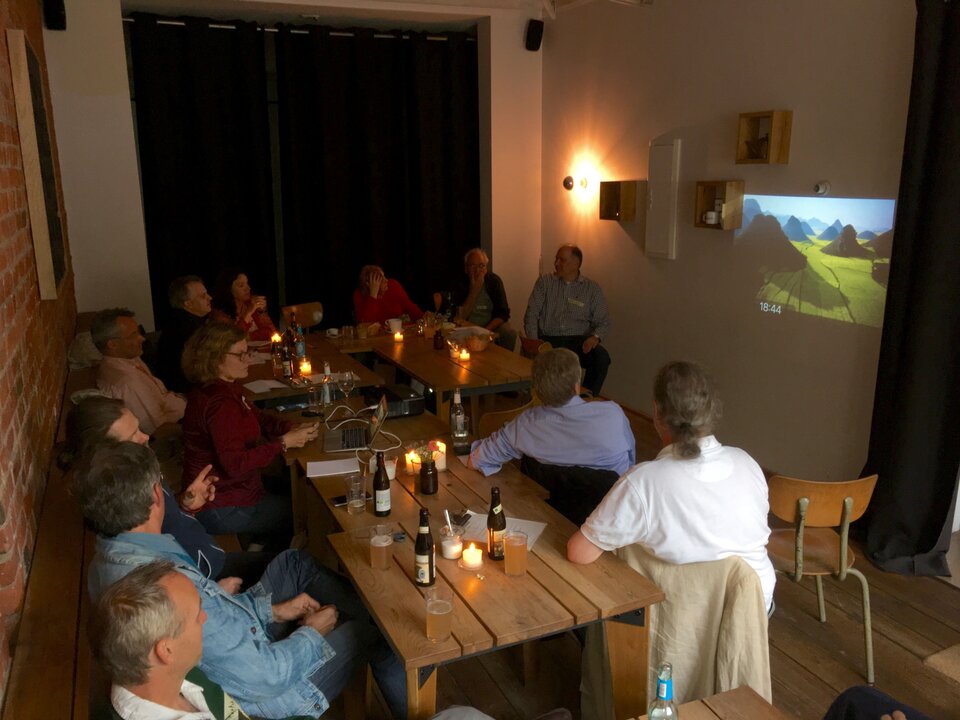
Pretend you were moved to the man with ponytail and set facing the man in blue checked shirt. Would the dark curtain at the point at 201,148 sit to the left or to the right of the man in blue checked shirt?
left

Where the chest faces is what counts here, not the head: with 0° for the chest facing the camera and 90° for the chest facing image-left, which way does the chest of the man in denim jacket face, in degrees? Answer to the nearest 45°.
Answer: approximately 225°

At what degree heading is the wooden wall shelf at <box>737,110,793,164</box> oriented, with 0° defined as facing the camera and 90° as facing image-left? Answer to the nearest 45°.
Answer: approximately 45°

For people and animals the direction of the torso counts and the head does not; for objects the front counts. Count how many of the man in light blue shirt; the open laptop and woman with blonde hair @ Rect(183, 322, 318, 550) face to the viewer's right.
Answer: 1

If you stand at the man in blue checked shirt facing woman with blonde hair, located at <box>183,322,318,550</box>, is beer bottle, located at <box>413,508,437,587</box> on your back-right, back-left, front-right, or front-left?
front-left

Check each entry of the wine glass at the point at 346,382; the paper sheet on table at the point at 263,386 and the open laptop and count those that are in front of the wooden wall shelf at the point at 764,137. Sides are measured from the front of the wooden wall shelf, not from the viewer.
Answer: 3

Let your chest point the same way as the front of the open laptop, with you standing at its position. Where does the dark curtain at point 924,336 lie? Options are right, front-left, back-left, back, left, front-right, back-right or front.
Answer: back

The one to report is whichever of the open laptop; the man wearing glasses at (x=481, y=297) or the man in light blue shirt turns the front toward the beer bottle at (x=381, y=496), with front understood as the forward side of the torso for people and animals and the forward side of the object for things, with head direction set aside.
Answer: the man wearing glasses

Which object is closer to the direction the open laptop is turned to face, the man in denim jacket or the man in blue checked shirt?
the man in denim jacket

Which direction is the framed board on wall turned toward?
to the viewer's right

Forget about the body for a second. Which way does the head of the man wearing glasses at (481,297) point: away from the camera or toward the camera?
toward the camera

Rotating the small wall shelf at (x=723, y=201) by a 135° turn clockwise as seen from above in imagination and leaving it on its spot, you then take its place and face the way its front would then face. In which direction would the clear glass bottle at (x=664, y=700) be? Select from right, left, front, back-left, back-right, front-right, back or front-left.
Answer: back

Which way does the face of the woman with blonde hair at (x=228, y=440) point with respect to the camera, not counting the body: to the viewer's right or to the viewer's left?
to the viewer's right

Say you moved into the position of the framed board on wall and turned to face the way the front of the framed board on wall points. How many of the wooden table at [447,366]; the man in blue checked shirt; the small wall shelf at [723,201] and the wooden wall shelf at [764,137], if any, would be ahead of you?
4
